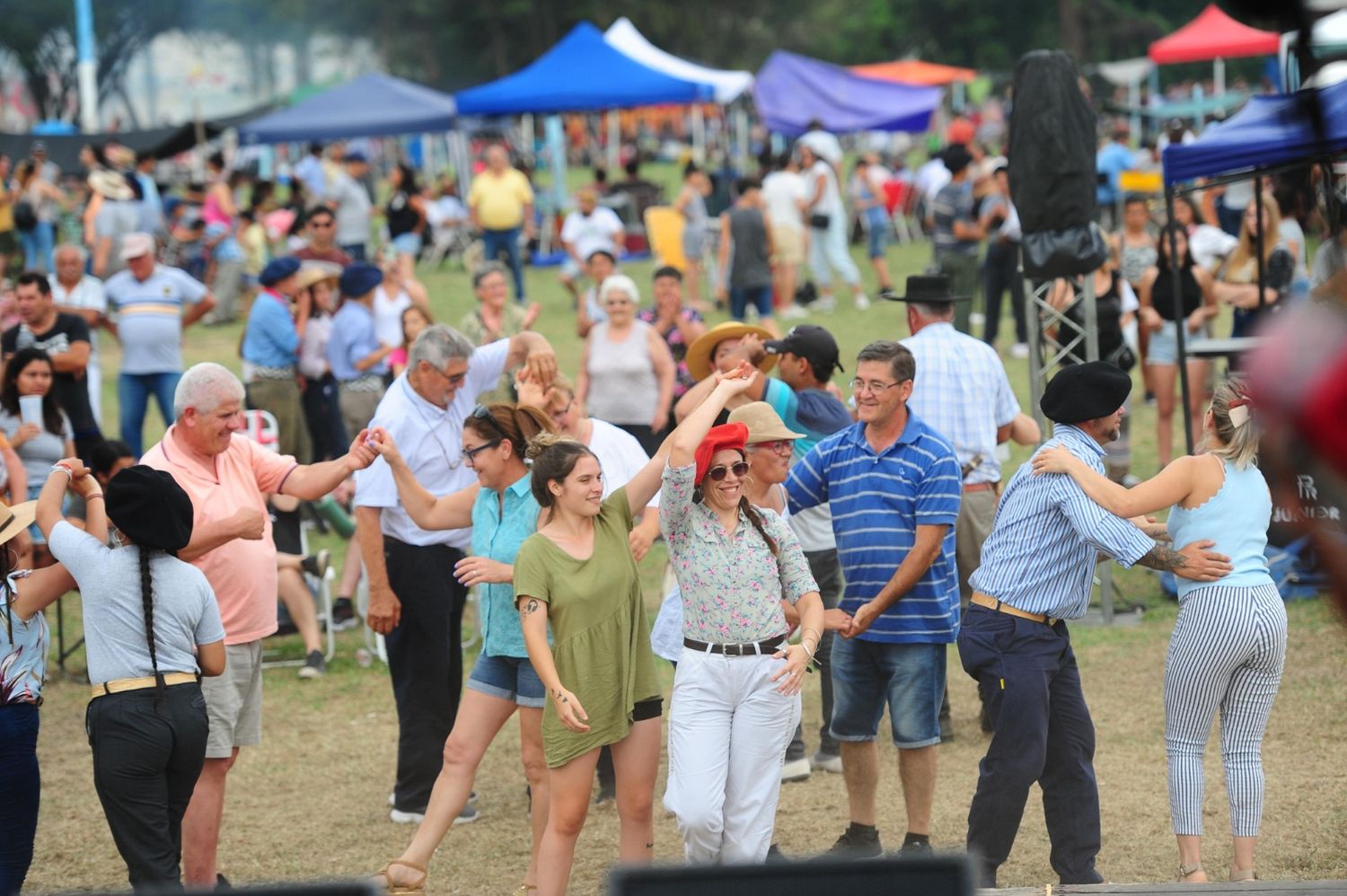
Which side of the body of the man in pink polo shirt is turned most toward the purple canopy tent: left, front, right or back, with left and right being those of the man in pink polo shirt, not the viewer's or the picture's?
left

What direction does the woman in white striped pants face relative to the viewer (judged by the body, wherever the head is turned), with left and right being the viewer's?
facing away from the viewer and to the left of the viewer

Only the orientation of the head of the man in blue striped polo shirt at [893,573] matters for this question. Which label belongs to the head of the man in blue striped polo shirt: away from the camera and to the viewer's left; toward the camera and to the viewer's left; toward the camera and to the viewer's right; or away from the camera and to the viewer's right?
toward the camera and to the viewer's left

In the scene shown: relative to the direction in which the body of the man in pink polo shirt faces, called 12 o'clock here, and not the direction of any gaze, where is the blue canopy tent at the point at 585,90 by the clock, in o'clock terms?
The blue canopy tent is roughly at 8 o'clock from the man in pink polo shirt.

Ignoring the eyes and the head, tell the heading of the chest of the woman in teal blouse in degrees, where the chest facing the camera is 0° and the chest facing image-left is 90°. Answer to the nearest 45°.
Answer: approximately 45°

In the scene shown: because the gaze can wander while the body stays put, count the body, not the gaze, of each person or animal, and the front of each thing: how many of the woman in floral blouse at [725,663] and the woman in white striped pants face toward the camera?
1

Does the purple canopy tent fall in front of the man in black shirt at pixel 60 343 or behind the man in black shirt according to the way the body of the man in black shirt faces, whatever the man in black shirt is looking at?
behind

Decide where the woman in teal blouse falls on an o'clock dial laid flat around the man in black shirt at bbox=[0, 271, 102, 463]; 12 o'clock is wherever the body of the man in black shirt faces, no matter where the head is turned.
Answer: The woman in teal blouse is roughly at 10 o'clock from the man in black shirt.

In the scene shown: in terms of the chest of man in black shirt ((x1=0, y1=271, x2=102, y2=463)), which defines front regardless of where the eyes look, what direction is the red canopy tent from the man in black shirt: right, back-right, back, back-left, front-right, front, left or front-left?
back

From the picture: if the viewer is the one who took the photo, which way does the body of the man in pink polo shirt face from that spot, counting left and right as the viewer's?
facing the viewer and to the right of the viewer

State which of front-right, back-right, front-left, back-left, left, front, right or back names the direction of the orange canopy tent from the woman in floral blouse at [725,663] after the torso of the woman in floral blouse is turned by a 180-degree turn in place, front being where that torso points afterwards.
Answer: front

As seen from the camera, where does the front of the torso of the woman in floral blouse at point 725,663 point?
toward the camera
